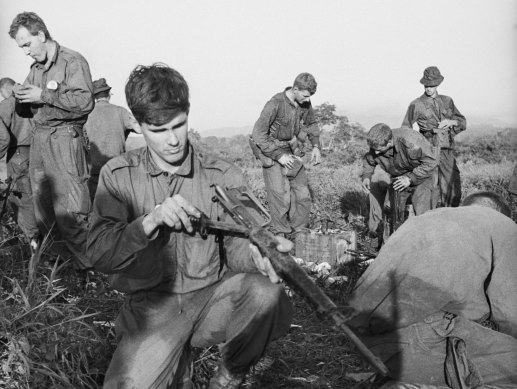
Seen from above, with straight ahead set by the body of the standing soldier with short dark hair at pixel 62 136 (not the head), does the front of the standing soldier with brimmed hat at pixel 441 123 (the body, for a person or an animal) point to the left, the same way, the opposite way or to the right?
the same way

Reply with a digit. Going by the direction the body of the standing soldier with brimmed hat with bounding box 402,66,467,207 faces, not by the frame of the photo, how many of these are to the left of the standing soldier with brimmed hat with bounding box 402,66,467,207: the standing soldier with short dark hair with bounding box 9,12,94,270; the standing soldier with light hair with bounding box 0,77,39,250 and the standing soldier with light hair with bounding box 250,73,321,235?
0

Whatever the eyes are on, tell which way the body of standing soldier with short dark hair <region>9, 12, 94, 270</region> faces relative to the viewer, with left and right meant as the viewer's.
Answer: facing the viewer and to the left of the viewer

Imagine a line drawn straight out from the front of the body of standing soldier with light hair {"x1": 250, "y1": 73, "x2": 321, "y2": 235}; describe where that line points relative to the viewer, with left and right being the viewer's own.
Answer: facing the viewer and to the right of the viewer

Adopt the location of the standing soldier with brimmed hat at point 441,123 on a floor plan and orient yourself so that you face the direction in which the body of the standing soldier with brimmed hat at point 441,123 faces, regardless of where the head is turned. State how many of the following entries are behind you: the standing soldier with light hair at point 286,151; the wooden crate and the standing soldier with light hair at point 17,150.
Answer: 0

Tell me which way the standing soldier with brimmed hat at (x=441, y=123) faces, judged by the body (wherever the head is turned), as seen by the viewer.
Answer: toward the camera

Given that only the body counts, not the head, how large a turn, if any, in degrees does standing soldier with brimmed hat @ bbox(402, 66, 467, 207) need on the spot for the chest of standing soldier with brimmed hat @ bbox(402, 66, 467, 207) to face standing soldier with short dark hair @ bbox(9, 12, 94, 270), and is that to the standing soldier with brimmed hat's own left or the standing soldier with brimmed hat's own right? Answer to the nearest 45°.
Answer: approximately 45° to the standing soldier with brimmed hat's own right

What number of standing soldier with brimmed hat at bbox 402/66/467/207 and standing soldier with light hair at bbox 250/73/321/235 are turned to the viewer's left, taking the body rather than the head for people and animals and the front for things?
0

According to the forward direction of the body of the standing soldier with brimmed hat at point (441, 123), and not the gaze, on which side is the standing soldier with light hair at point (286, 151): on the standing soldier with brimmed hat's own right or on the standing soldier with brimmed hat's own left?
on the standing soldier with brimmed hat's own right

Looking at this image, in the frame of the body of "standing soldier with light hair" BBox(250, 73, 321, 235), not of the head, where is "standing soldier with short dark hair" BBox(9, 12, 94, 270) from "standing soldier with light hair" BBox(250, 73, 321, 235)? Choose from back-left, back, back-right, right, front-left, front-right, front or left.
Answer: right

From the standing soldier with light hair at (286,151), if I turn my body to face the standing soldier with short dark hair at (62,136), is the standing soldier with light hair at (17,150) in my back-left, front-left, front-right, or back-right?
front-right

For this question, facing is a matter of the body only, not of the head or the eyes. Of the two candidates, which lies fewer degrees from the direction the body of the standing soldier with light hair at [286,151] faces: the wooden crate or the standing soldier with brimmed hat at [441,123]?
the wooden crate

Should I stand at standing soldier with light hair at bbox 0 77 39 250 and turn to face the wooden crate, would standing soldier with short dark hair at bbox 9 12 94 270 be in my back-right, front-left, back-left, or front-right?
front-right

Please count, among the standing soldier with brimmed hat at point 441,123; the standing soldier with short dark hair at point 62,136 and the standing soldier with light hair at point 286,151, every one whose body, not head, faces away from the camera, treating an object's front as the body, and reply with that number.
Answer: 0

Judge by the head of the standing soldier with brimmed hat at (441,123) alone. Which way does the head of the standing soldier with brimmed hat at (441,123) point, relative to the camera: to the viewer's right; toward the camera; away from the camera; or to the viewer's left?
toward the camera
